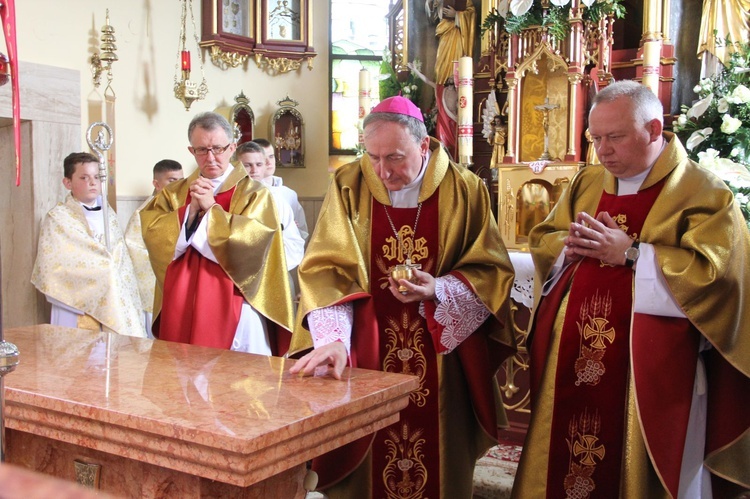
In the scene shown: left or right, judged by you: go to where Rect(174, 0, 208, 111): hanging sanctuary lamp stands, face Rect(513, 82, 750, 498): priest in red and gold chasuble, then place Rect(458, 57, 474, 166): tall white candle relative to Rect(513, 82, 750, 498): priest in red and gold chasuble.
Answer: left

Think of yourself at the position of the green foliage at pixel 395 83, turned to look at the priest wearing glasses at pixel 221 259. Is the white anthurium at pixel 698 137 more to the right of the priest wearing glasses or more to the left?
left

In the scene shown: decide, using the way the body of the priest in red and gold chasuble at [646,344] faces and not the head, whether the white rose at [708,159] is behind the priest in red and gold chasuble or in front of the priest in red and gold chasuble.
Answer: behind

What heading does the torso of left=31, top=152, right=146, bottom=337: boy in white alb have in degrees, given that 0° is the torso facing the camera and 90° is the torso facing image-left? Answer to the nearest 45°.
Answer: approximately 315°

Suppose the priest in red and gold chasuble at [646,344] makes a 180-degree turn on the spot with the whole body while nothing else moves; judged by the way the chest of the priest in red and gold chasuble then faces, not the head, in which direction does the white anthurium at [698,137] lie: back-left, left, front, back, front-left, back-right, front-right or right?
front-left

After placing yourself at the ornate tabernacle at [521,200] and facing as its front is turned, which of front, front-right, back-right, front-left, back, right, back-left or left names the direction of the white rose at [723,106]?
front-left

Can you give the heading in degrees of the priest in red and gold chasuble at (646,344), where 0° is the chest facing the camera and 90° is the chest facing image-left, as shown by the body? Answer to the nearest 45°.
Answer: approximately 45°
